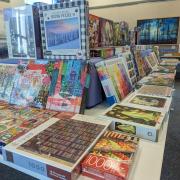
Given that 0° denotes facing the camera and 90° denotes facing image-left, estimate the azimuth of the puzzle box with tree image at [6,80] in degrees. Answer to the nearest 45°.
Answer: approximately 0°

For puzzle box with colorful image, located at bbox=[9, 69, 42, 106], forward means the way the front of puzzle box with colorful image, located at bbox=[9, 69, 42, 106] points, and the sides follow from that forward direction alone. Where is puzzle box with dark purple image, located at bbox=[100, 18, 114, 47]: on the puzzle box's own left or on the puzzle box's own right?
on the puzzle box's own left

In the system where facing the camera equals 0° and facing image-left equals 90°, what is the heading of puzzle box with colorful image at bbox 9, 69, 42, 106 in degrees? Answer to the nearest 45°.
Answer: approximately 0°

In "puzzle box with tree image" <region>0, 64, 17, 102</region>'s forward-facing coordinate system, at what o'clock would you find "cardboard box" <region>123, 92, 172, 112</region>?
The cardboard box is roughly at 10 o'clock from the puzzle box with tree image.
